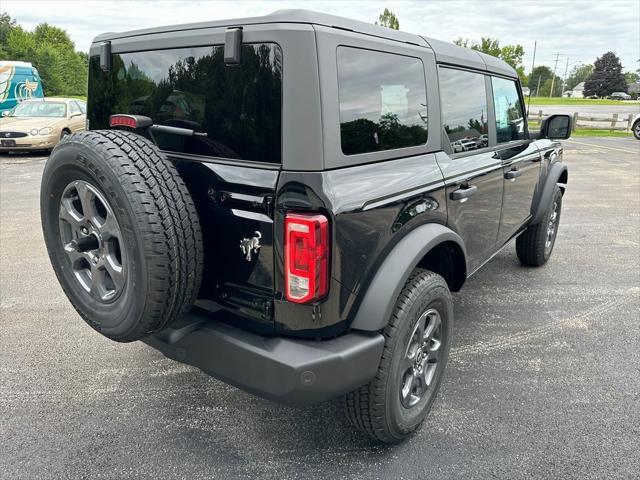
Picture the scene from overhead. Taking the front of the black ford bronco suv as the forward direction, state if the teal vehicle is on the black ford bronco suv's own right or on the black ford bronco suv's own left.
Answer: on the black ford bronco suv's own left

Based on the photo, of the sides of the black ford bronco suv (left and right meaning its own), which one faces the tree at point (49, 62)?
left

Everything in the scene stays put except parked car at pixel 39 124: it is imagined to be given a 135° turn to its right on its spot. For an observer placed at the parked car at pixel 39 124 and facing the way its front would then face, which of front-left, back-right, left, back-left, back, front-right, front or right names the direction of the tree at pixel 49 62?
front

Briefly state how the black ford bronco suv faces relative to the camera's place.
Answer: facing away from the viewer and to the right of the viewer

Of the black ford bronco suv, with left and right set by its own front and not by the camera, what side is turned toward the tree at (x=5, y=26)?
left

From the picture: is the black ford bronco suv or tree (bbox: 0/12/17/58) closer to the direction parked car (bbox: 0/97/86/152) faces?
the black ford bronco suv

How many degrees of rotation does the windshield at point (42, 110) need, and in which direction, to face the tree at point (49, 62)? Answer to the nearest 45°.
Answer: approximately 135° to its right

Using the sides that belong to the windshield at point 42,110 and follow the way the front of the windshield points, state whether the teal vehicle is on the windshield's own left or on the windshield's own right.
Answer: on the windshield's own right

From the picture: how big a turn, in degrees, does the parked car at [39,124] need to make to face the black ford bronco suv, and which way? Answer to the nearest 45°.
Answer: approximately 45° to its left

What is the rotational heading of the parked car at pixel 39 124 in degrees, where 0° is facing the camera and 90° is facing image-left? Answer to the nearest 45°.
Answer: approximately 45°

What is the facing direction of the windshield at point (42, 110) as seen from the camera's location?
facing the viewer and to the left of the viewer

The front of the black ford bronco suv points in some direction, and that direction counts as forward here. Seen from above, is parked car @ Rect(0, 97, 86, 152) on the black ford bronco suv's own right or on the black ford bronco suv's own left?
on the black ford bronco suv's own left

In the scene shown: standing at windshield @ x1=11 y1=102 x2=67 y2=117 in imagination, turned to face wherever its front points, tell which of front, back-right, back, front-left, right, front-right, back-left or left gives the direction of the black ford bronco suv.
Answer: front-left

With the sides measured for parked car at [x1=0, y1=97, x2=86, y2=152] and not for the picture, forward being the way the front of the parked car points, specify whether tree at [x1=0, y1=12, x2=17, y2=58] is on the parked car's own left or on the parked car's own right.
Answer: on the parked car's own right

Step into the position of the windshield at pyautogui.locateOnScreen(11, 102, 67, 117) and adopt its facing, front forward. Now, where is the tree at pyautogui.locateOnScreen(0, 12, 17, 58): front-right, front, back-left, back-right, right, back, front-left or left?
back-right
